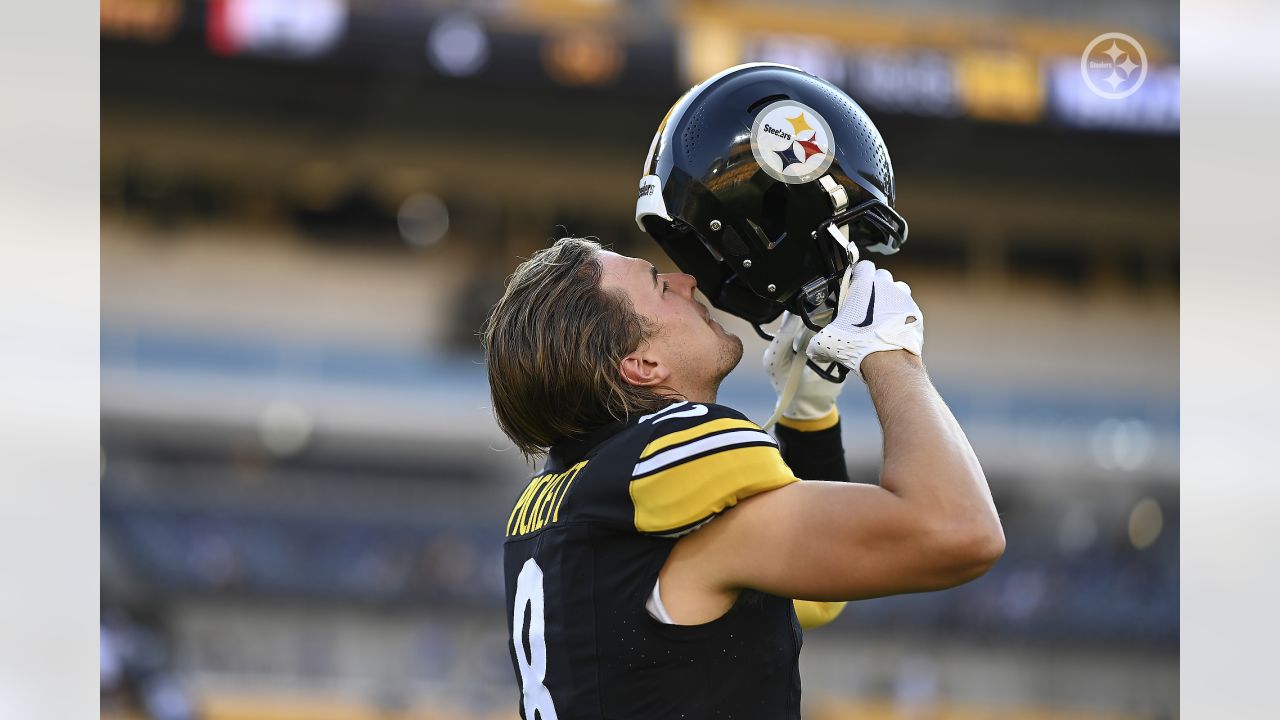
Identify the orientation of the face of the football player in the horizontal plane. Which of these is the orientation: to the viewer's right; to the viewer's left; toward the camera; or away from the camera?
to the viewer's right

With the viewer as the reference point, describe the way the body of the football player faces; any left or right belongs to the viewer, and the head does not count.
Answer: facing to the right of the viewer
